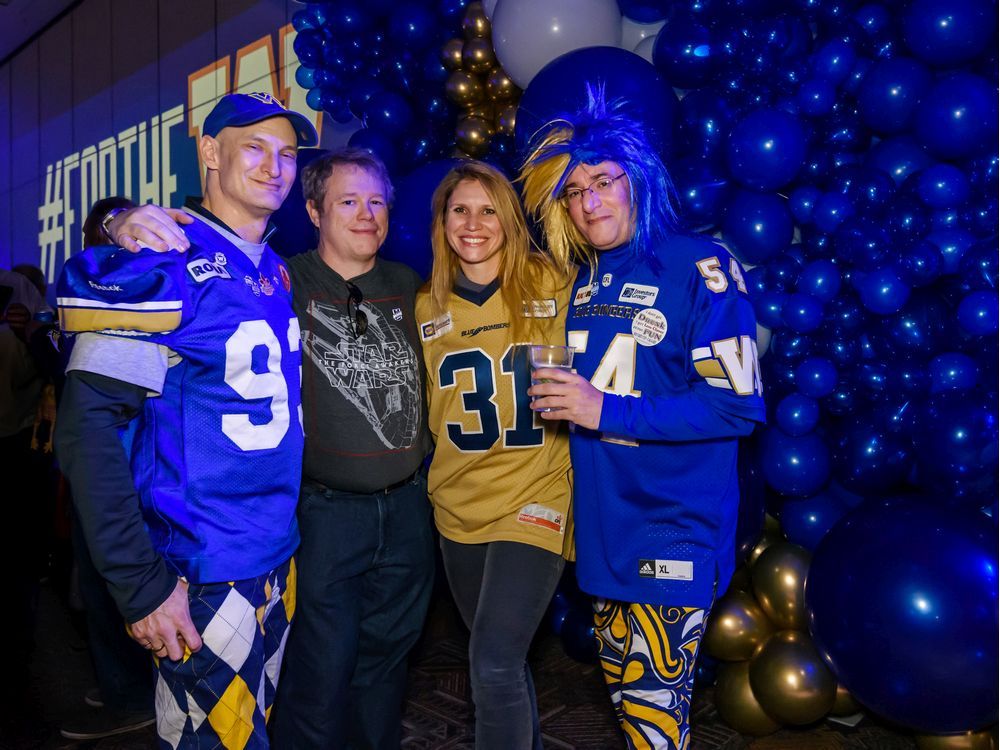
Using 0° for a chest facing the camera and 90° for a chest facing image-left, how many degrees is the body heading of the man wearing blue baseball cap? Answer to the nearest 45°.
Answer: approximately 315°

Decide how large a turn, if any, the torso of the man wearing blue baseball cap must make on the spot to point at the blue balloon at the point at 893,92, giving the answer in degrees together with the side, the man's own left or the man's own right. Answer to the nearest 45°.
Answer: approximately 45° to the man's own left

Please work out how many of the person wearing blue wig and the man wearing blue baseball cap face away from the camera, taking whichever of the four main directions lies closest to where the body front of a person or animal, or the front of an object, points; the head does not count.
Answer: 0

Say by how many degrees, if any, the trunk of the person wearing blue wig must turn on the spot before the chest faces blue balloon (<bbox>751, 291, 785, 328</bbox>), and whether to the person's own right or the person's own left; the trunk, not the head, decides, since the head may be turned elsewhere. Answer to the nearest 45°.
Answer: approximately 180°

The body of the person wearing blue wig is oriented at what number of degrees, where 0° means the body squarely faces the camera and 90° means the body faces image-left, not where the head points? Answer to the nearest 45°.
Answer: approximately 45°

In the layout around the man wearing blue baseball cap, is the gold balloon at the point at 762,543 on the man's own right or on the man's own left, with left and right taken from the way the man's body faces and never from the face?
on the man's own left

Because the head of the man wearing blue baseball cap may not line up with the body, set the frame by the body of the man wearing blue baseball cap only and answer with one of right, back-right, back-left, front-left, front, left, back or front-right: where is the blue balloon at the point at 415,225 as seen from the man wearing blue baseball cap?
left

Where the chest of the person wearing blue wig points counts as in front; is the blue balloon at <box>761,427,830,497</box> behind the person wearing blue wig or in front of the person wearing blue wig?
behind

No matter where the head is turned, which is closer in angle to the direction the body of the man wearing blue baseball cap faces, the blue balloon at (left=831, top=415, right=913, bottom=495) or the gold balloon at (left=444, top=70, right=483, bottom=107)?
the blue balloon

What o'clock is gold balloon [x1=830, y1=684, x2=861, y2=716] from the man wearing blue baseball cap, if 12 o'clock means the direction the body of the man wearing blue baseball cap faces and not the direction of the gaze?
The gold balloon is roughly at 10 o'clock from the man wearing blue baseball cap.

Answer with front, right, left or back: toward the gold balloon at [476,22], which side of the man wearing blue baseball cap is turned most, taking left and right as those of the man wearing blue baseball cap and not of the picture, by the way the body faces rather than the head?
left

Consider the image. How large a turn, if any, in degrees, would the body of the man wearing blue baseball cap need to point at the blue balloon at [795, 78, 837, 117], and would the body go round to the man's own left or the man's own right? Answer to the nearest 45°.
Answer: approximately 45° to the man's own left
